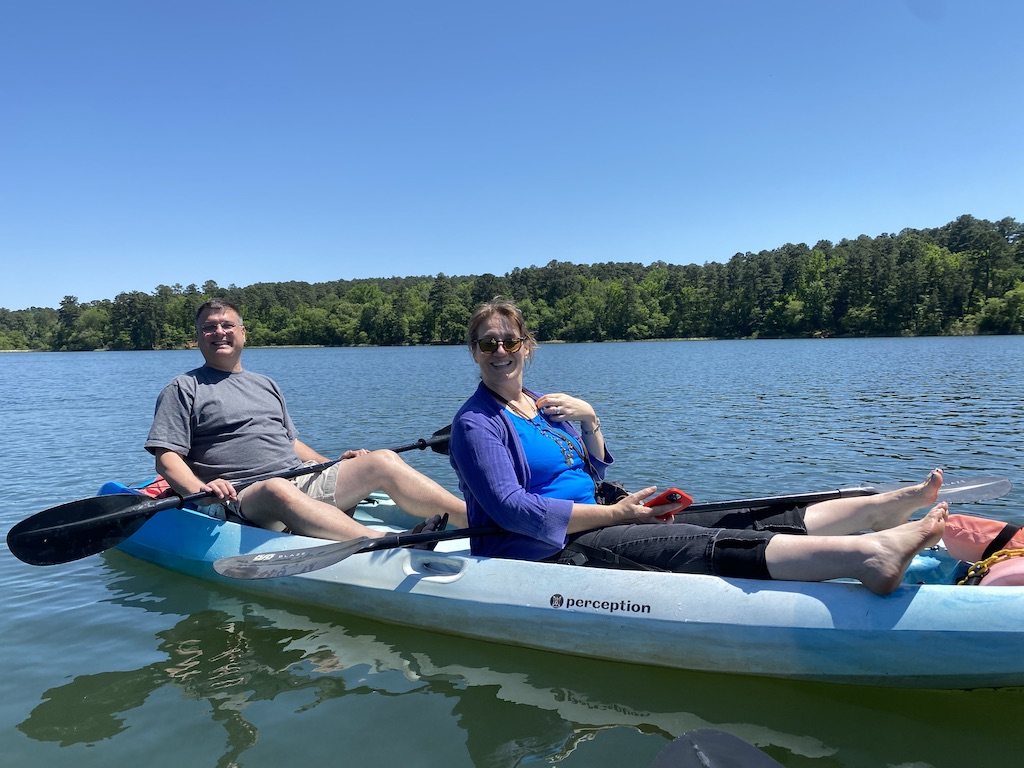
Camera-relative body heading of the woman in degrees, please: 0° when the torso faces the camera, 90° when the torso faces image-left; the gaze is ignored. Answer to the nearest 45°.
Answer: approximately 315°

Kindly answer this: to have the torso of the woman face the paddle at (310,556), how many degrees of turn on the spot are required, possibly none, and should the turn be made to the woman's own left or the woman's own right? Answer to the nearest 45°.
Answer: approximately 135° to the woman's own right

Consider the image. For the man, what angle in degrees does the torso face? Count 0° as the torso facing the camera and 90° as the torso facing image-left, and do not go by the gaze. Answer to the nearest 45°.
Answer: approximately 315°
